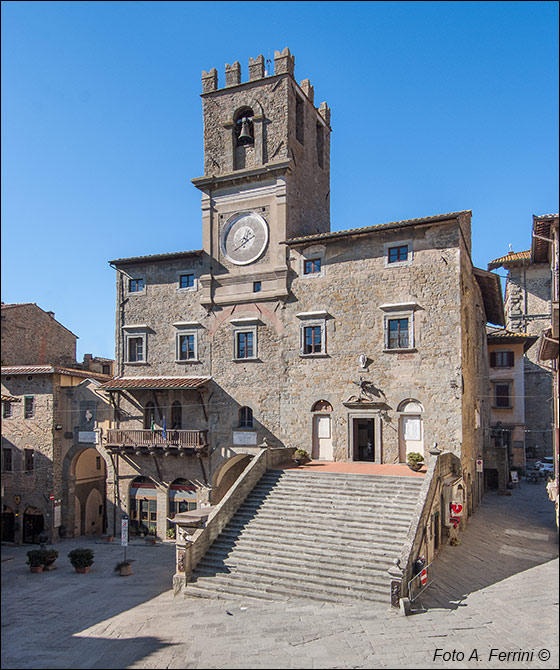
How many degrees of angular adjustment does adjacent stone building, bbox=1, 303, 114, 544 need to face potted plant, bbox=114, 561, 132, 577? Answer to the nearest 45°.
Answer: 0° — it already faces it

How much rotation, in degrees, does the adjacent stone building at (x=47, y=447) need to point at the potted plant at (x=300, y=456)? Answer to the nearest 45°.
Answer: approximately 45° to its left

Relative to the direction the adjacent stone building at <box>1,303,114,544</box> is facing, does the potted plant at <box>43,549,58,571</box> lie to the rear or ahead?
ahead

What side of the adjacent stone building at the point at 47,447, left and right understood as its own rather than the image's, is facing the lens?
front

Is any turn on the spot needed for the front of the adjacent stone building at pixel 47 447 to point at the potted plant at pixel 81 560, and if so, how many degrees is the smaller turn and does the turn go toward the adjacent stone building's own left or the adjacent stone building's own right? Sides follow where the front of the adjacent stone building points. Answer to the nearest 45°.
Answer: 0° — it already faces it

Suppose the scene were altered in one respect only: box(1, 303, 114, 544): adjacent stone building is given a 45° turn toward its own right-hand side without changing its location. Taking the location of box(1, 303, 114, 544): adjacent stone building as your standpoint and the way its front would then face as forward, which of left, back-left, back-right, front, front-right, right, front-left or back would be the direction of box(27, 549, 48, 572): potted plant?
front-left

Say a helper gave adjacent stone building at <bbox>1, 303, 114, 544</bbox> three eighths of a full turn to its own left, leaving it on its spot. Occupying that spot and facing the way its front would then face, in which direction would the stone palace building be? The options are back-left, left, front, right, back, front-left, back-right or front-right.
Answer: right
